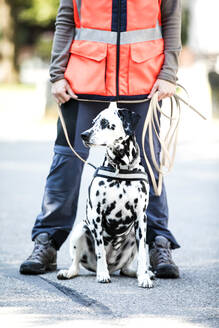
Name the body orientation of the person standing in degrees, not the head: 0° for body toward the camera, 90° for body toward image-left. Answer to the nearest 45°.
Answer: approximately 0°

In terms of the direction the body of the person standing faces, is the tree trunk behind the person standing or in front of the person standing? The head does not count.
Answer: behind

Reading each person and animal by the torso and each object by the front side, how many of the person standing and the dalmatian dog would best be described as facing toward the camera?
2

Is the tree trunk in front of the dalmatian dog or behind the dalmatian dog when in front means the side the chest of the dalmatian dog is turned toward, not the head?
behind

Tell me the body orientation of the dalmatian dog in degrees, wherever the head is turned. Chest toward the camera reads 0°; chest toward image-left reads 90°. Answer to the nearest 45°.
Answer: approximately 0°
